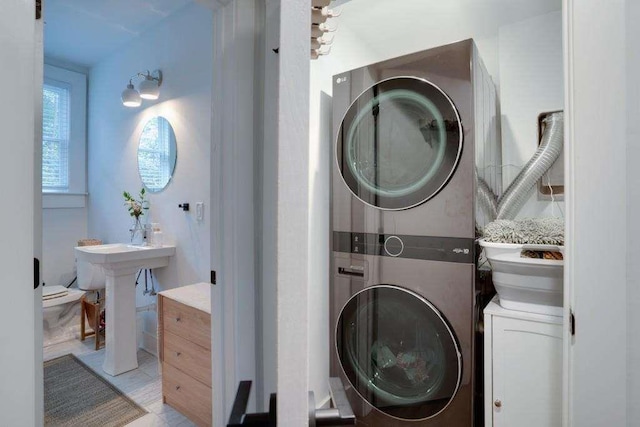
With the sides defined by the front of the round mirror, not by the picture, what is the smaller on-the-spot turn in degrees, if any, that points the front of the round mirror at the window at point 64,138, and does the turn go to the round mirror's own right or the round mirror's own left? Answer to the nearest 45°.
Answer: approximately 90° to the round mirror's own right

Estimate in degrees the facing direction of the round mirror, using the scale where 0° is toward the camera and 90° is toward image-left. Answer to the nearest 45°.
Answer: approximately 45°

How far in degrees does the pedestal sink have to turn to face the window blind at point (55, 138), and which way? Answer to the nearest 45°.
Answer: approximately 135° to its right

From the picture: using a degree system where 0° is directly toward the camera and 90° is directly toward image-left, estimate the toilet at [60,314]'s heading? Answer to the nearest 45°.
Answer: approximately 45°

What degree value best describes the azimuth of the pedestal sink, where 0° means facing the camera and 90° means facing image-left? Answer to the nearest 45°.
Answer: approximately 45°
